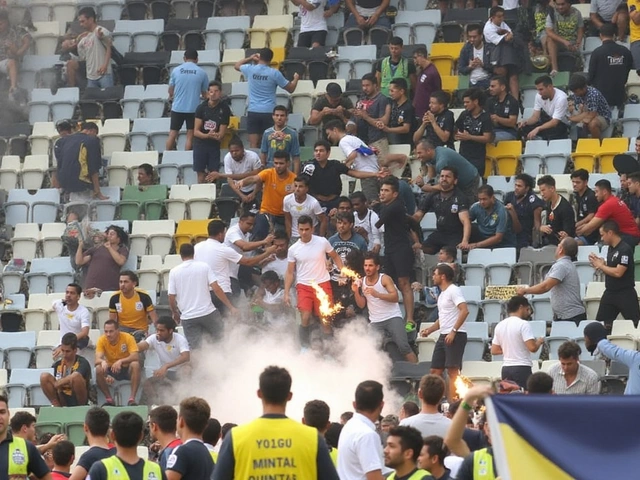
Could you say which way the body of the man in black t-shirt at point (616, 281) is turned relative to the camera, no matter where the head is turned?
to the viewer's left

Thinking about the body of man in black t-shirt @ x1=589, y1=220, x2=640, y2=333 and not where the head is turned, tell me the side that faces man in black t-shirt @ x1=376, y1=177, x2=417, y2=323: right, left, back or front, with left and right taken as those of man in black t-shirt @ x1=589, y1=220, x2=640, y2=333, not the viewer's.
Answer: front

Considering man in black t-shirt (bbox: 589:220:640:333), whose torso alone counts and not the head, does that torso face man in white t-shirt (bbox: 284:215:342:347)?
yes

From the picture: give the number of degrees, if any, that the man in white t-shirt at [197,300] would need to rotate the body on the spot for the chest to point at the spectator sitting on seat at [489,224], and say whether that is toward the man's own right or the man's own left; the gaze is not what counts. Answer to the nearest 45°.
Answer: approximately 90° to the man's own right

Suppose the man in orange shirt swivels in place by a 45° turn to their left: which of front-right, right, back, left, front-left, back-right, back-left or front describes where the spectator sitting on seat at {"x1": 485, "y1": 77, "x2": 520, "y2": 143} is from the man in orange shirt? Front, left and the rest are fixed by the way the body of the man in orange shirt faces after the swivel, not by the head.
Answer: front-left

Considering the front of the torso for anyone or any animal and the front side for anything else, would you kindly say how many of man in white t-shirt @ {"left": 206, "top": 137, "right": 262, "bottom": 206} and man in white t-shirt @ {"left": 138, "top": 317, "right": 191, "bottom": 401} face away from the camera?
0

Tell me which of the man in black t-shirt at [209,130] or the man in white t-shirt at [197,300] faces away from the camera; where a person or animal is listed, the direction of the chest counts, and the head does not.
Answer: the man in white t-shirt

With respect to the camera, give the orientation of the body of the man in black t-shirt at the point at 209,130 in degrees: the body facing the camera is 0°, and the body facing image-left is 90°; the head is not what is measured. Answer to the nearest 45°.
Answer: approximately 0°
